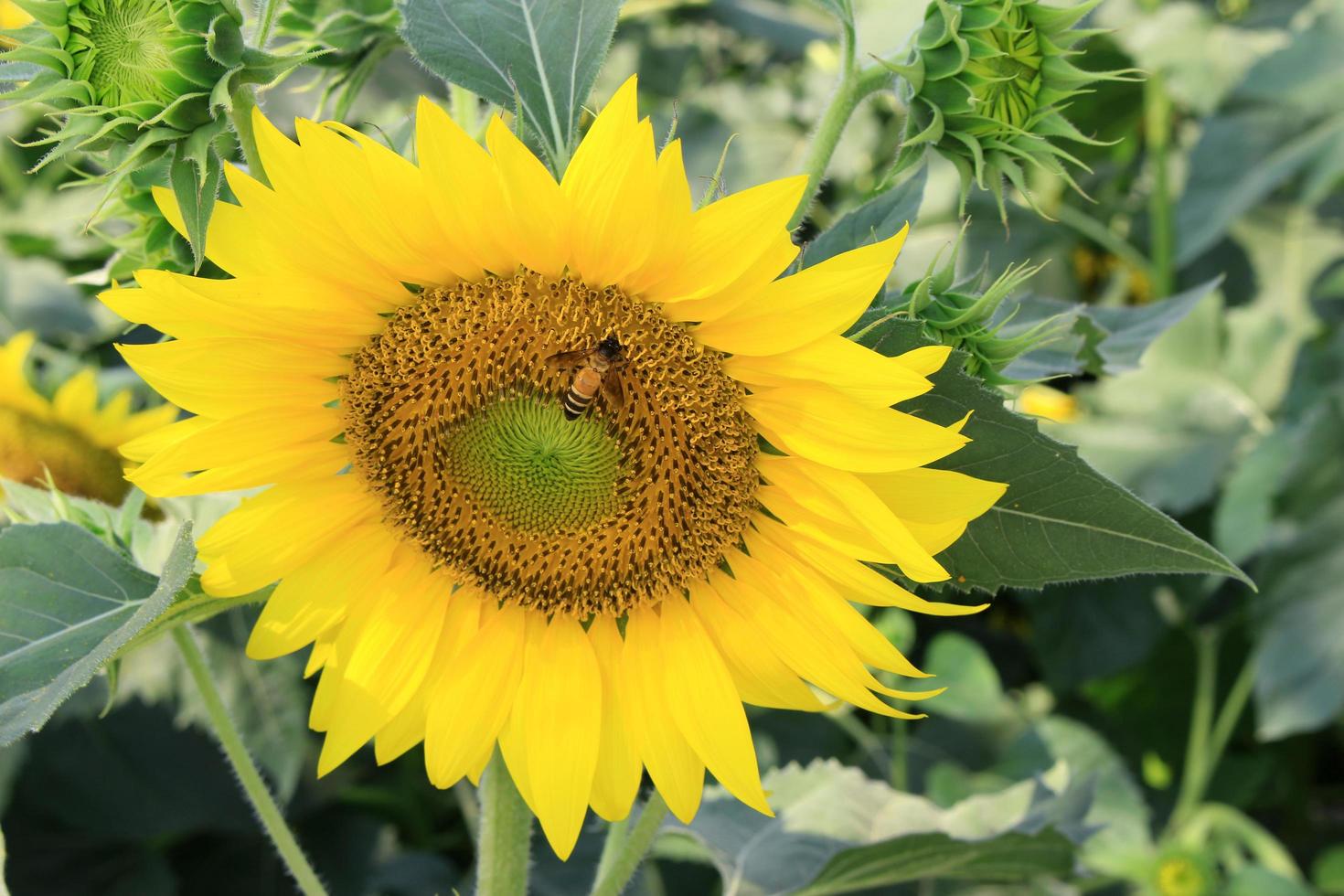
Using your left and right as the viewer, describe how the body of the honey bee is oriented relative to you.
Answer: facing away from the viewer and to the right of the viewer

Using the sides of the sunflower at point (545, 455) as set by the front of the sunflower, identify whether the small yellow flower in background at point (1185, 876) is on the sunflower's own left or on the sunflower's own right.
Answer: on the sunflower's own left

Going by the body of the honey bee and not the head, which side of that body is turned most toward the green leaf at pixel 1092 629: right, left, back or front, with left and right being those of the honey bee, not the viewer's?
front

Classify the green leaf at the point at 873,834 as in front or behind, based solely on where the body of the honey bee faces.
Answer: in front

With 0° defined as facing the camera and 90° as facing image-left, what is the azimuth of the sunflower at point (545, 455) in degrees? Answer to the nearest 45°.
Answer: approximately 0°

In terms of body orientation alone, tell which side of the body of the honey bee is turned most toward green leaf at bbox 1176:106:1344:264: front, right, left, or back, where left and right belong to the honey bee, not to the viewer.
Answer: front

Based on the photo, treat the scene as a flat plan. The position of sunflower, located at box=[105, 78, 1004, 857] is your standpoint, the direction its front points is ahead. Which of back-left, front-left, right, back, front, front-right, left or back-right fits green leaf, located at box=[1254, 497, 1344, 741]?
back-left

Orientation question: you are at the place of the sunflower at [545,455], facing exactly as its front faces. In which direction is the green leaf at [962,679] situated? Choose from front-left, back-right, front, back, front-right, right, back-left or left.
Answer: back-left

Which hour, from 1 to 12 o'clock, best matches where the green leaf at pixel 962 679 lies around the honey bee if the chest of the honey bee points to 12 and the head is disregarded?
The green leaf is roughly at 12 o'clock from the honey bee.
